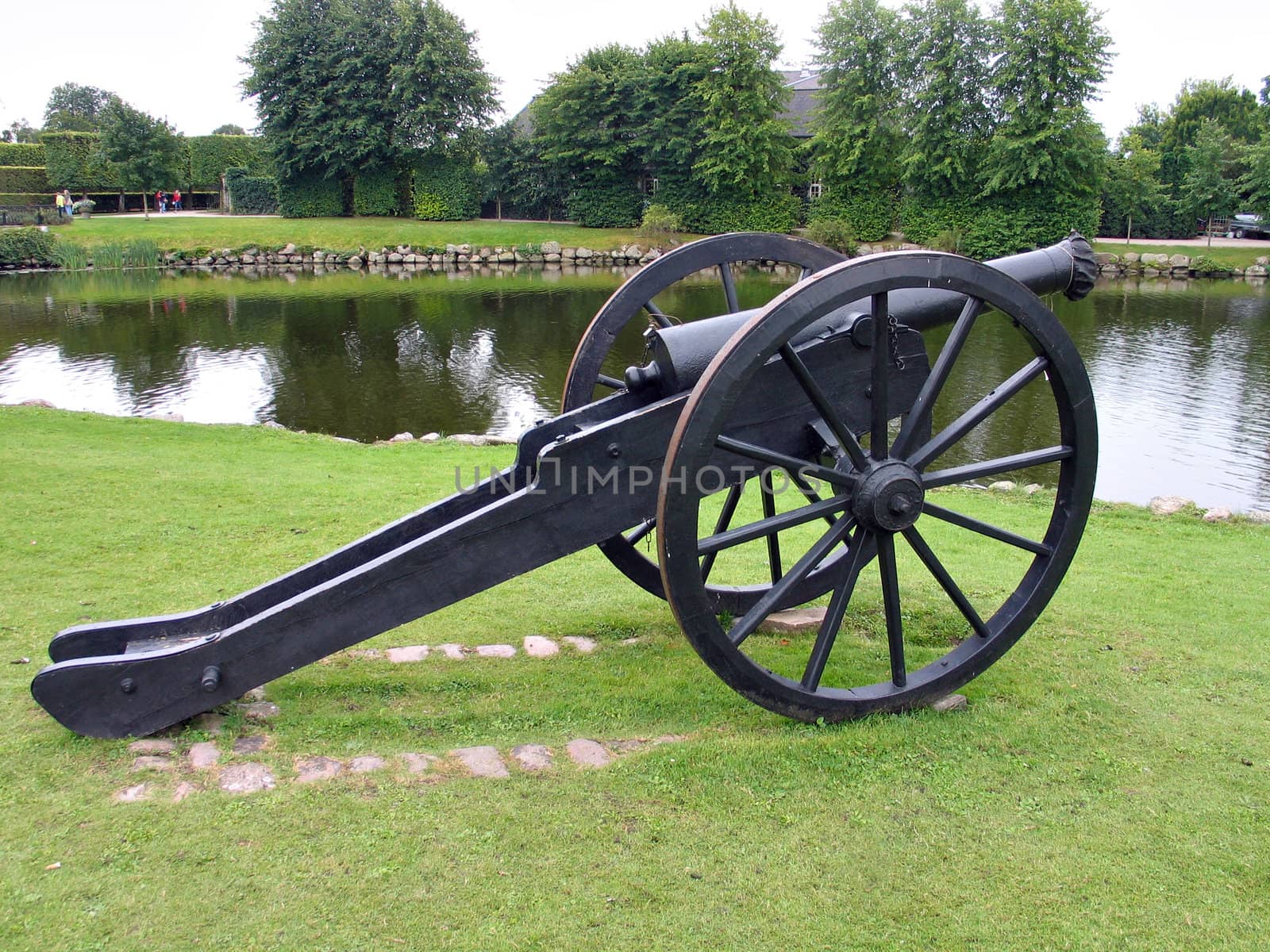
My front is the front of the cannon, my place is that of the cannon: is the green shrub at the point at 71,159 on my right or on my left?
on my left

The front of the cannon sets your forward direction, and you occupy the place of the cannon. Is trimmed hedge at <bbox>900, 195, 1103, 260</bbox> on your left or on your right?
on your left

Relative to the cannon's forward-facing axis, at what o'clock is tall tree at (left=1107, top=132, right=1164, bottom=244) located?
The tall tree is roughly at 10 o'clock from the cannon.

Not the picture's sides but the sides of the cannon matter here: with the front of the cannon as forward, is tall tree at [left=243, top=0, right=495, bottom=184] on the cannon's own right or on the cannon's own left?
on the cannon's own left

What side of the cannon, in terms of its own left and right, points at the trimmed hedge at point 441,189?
left

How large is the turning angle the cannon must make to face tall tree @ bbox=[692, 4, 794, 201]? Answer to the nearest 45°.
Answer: approximately 90° to its left

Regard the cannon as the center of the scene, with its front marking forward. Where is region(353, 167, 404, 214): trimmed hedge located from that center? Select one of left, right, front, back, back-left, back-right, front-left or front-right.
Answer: left

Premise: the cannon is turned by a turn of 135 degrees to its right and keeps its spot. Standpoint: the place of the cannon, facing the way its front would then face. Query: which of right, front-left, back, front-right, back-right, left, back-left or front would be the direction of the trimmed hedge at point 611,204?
back-right

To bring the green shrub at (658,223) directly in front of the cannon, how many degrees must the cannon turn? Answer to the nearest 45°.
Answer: approximately 90° to its left

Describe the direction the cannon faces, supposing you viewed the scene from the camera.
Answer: facing to the right of the viewer

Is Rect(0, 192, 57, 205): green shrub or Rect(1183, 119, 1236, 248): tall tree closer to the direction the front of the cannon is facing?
the tall tree
